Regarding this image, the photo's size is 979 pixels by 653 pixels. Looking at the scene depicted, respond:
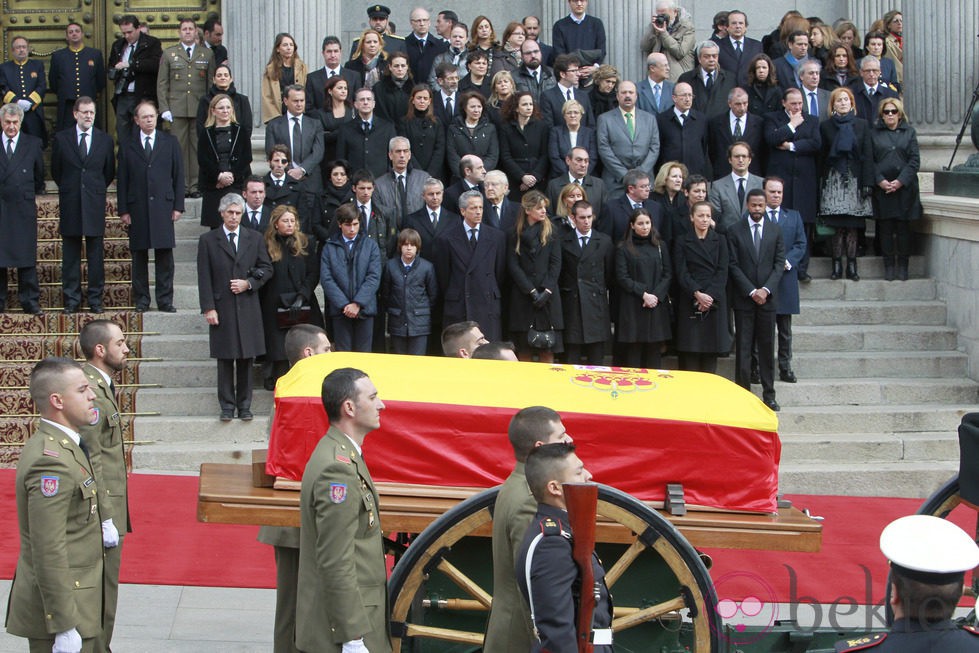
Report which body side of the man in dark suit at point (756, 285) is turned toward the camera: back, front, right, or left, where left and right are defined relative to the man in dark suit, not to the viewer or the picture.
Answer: front

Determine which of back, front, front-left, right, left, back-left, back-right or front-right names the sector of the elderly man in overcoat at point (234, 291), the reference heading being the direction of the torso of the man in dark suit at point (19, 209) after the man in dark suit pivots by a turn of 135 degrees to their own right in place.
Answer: back

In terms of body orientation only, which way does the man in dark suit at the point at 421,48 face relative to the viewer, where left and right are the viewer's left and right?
facing the viewer

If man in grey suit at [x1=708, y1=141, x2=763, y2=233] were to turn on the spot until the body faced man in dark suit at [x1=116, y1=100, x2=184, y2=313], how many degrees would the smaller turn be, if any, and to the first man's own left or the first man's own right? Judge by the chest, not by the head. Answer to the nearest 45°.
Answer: approximately 90° to the first man's own right

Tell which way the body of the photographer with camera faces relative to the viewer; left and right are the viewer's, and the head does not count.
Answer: facing the viewer and to the left of the viewer

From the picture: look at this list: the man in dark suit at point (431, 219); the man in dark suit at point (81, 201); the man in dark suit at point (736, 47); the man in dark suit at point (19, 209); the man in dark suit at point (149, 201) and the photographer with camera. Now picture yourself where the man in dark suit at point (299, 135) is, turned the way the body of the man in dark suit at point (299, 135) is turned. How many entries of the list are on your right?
3

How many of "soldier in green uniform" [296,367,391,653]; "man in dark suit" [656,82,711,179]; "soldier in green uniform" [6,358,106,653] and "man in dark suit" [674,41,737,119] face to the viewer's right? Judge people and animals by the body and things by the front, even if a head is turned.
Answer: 2

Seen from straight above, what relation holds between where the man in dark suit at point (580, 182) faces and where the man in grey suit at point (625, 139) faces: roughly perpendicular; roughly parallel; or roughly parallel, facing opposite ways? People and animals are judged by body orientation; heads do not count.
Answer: roughly parallel

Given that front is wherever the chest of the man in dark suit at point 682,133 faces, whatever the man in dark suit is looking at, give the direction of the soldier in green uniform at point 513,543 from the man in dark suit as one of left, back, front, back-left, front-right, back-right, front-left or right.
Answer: front

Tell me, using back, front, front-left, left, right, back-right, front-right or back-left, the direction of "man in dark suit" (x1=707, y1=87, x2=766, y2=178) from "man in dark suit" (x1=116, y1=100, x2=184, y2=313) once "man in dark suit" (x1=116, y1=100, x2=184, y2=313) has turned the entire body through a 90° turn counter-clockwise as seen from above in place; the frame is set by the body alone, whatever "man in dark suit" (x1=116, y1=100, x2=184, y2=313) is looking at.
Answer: front
